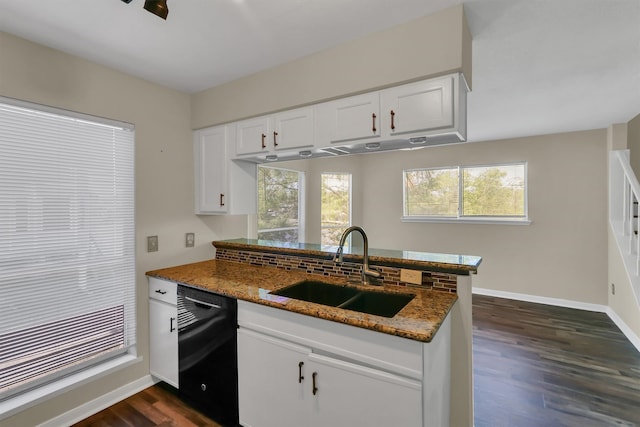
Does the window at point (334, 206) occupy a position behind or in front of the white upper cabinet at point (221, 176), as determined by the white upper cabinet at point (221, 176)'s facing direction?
behind

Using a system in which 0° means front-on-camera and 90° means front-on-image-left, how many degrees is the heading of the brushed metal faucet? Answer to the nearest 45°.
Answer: approximately 45°

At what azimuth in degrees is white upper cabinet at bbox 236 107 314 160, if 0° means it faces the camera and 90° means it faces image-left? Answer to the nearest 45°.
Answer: approximately 45°

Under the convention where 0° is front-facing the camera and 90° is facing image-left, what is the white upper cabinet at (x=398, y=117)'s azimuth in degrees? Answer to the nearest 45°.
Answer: approximately 45°

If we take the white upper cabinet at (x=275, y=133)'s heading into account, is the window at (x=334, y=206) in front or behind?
behind

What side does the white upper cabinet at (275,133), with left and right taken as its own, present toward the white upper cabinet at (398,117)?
left

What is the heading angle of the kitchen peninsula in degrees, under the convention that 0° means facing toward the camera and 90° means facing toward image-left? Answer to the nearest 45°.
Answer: approximately 45°

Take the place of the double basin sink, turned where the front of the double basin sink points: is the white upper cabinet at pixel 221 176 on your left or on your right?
on your right

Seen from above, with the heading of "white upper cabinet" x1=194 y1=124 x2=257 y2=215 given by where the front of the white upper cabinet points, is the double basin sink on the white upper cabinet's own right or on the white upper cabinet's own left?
on the white upper cabinet's own left

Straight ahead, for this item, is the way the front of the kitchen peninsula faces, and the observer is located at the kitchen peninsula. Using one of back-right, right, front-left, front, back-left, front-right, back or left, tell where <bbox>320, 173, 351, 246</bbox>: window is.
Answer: back-right
